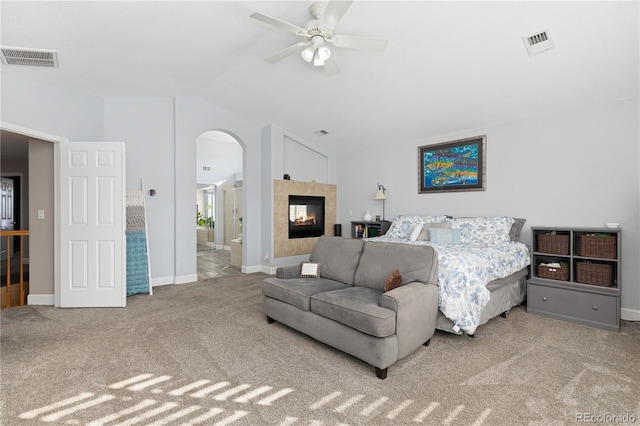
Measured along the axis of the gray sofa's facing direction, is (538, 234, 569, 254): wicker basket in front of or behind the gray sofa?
behind

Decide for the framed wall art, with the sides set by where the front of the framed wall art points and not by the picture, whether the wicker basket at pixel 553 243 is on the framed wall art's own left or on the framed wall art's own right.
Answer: on the framed wall art's own left

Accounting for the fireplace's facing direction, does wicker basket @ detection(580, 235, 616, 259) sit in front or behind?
in front

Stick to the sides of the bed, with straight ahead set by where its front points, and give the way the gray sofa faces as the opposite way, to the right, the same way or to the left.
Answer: the same way

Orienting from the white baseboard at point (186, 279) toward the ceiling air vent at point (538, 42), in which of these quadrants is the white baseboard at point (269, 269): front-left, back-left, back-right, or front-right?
front-left

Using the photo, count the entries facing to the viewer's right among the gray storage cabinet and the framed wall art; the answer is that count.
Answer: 0

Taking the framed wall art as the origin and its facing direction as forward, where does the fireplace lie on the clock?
The fireplace is roughly at 2 o'clock from the framed wall art.

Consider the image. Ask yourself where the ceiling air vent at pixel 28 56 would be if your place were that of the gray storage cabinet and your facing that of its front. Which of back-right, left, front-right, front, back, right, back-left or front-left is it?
front

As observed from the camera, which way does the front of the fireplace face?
facing the viewer and to the right of the viewer

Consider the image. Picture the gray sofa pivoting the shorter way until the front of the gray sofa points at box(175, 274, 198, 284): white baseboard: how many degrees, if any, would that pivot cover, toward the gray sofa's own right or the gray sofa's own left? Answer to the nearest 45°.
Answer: approximately 90° to the gray sofa's own right

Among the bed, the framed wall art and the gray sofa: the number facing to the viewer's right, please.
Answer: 0

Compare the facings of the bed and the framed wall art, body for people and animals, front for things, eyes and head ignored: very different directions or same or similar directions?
same or similar directions

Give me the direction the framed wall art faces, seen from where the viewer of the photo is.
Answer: facing the viewer and to the left of the viewer

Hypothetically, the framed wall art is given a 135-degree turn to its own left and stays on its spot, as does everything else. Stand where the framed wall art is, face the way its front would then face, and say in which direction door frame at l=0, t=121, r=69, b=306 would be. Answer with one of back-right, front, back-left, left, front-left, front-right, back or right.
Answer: back-right

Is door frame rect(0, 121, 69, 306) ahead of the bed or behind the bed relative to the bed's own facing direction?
ahead
